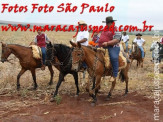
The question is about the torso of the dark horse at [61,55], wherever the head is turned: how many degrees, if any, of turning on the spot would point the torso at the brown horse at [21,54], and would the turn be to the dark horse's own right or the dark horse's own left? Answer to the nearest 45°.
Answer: approximately 90° to the dark horse's own right

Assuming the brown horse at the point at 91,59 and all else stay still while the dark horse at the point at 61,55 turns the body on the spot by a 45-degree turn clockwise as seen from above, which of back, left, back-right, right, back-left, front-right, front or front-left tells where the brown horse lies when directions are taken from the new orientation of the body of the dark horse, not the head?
back-left

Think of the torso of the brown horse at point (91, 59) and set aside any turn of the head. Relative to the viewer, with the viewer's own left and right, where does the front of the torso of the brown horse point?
facing the viewer and to the left of the viewer

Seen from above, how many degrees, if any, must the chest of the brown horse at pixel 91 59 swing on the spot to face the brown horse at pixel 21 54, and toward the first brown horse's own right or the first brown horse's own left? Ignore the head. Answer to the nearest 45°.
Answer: approximately 90° to the first brown horse's own right
